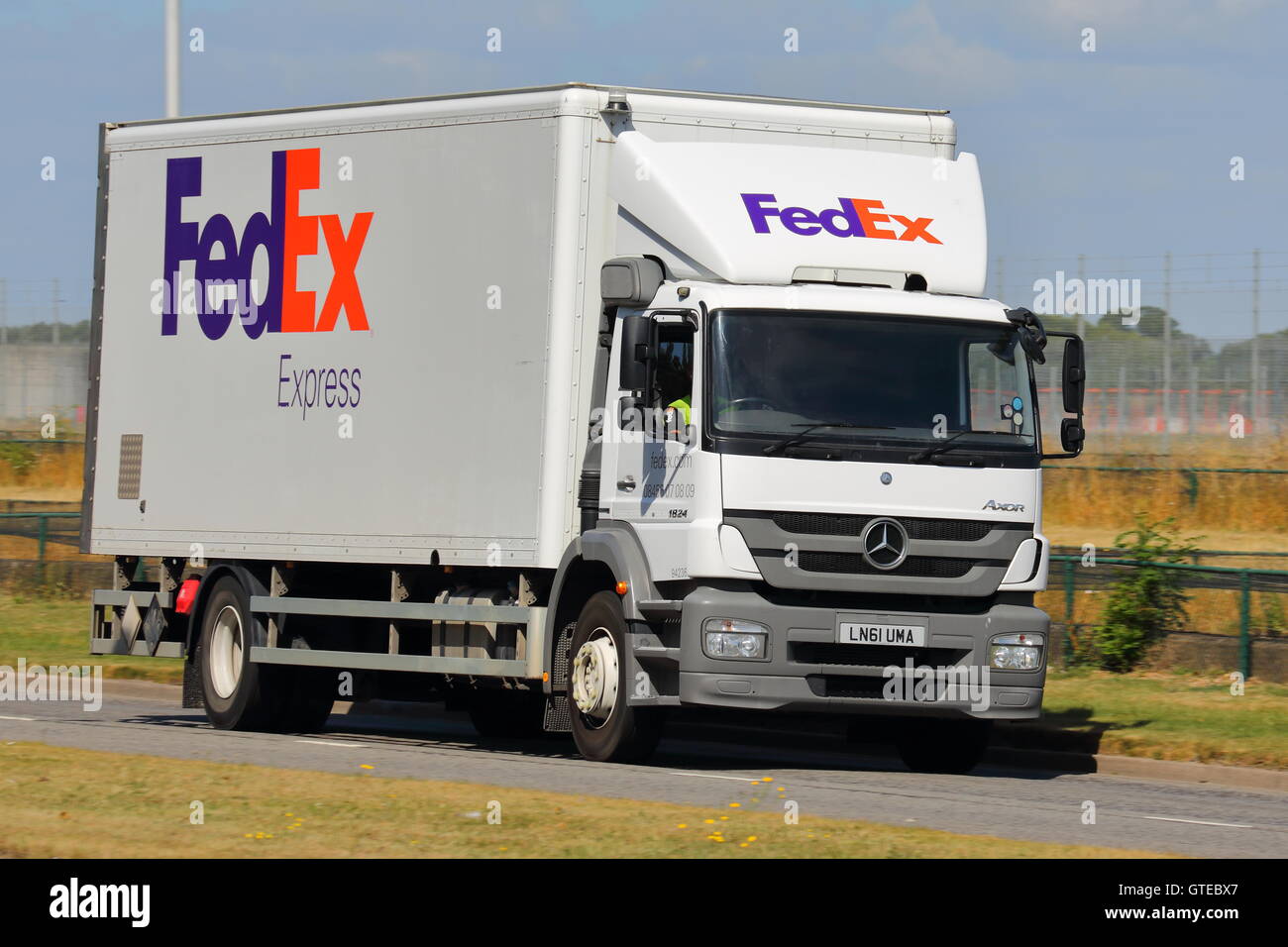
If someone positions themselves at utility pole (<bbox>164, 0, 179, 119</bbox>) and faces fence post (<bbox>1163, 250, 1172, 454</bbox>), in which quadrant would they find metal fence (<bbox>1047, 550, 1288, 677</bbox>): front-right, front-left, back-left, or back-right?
front-right

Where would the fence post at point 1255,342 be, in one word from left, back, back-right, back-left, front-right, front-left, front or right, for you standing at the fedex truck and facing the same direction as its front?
left

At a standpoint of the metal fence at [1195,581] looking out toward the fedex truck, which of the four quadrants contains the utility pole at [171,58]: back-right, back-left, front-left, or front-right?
front-right

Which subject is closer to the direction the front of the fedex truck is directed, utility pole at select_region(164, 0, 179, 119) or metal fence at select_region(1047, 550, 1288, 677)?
the metal fence

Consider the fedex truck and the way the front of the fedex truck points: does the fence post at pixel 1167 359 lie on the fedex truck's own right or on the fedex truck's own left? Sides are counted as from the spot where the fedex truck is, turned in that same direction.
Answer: on the fedex truck's own left

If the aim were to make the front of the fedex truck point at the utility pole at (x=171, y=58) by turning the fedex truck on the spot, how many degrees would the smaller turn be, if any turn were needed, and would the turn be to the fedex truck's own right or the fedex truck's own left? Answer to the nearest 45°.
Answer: approximately 180°

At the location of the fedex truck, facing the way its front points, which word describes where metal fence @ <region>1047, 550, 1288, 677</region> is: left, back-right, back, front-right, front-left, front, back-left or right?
left

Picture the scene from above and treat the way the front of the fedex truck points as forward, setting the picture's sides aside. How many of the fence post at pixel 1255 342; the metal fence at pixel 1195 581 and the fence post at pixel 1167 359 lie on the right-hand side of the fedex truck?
0
